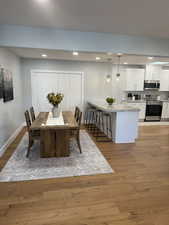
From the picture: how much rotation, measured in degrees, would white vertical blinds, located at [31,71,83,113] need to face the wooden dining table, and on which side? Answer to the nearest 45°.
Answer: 0° — it already faces it

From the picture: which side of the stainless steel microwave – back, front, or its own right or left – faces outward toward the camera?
front

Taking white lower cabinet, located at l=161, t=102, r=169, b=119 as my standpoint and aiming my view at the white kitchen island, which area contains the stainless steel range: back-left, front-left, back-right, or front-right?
front-right

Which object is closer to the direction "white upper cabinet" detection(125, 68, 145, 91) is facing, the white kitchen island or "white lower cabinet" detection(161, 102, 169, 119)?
the white kitchen island

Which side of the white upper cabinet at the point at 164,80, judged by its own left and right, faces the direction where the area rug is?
front

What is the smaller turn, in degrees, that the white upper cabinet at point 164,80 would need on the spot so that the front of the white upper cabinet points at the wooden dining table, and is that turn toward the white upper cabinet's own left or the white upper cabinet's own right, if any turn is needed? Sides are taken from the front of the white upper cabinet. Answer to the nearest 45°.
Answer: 0° — it already faces it

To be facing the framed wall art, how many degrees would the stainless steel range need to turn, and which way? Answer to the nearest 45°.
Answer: approximately 45° to its right

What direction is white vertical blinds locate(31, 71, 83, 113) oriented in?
toward the camera

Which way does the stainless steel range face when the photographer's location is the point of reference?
facing the viewer

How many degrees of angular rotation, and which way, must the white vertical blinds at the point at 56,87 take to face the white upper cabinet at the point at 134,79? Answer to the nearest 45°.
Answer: approximately 90° to its left

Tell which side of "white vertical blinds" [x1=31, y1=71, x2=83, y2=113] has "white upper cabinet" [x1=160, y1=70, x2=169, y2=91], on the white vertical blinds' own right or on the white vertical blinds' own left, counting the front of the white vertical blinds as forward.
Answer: on the white vertical blinds' own left

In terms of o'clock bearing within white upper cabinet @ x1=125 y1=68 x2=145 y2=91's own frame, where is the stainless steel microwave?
The stainless steel microwave is roughly at 8 o'clock from the white upper cabinet.

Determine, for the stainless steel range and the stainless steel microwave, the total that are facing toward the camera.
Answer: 2
